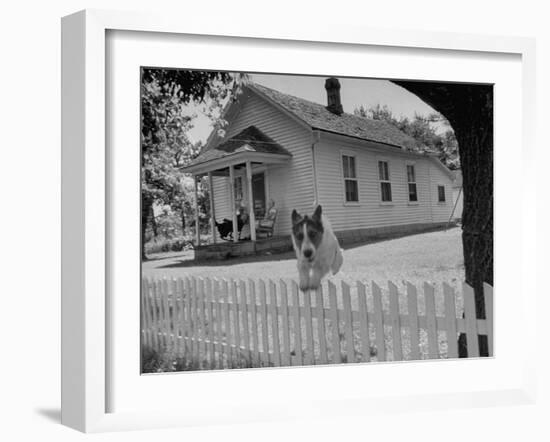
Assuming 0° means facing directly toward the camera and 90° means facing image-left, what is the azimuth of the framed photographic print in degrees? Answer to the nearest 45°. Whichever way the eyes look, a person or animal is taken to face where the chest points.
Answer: approximately 315°
